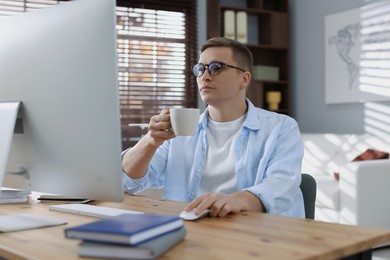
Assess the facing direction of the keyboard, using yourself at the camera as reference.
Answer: facing away from the viewer and to the right of the viewer

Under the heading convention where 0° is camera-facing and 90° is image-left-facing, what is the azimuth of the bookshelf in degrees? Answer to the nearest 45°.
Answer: approximately 0°

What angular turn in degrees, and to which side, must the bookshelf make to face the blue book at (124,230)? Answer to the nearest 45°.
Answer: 0° — it already faces it

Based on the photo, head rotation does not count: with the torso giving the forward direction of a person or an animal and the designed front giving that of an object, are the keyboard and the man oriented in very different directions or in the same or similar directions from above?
very different directions

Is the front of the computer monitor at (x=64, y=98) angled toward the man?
yes

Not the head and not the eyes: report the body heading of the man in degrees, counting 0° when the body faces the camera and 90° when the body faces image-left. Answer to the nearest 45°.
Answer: approximately 45°

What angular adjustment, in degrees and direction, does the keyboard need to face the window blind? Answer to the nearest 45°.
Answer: approximately 45° to its left

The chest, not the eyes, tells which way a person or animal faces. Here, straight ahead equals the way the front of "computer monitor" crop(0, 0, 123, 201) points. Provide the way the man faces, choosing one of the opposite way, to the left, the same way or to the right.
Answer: the opposite way

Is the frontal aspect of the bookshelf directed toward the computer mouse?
yes

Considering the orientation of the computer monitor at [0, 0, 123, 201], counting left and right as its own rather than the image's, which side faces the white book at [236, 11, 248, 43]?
front

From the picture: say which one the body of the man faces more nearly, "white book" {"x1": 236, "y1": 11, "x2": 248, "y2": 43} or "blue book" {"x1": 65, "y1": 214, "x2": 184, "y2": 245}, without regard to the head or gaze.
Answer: the blue book

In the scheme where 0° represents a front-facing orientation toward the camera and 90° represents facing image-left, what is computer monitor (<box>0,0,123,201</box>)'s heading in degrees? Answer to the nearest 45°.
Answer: approximately 225°
